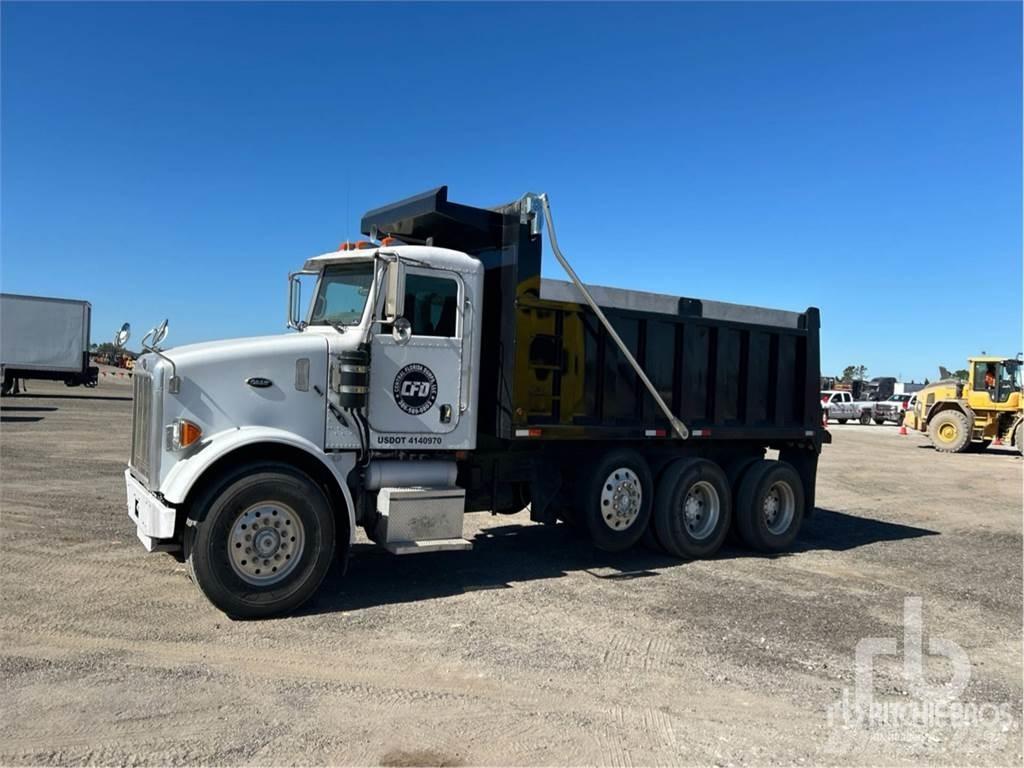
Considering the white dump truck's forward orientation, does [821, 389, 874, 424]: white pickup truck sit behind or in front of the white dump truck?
behind

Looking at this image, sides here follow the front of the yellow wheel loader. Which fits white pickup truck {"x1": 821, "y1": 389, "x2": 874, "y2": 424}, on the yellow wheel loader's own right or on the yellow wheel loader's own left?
on the yellow wheel loader's own left

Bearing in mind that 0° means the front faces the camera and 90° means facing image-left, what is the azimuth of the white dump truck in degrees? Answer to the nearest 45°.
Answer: approximately 45°

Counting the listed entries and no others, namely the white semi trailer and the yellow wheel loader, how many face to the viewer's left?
1
